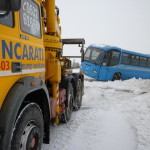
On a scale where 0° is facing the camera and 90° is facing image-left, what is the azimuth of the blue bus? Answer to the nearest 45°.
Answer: approximately 45°
